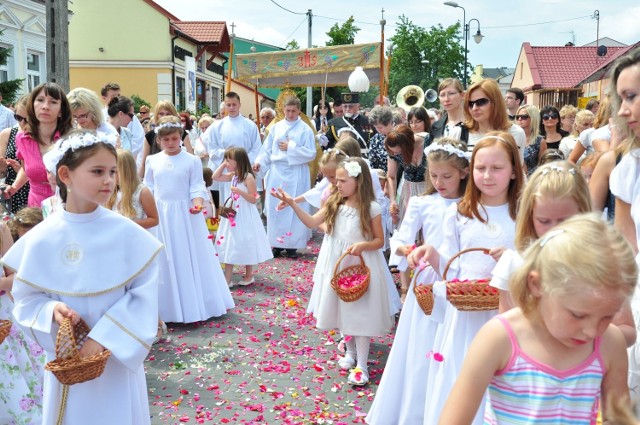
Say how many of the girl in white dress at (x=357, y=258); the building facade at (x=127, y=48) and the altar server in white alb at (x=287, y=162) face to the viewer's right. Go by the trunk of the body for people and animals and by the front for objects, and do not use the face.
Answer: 1

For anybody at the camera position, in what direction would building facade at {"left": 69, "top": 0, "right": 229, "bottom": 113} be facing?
facing to the right of the viewer

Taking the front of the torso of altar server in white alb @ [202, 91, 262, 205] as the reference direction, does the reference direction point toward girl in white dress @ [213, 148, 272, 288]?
yes

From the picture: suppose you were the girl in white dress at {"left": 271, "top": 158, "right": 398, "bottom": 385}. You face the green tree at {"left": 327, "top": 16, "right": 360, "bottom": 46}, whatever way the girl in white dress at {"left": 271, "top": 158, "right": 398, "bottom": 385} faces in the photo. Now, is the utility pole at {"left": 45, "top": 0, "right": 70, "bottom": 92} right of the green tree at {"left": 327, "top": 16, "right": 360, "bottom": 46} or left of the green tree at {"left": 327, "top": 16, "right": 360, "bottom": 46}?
left

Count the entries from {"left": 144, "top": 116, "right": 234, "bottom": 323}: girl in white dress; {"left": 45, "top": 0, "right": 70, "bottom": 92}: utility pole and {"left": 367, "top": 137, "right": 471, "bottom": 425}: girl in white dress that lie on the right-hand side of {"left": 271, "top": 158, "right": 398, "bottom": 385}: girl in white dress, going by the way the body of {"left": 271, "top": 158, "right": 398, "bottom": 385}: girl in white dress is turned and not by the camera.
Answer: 2

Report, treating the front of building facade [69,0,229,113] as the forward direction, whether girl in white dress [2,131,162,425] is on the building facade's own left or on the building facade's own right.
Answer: on the building facade's own right

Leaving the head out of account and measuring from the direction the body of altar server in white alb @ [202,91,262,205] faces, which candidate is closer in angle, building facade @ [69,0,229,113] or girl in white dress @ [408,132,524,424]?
the girl in white dress

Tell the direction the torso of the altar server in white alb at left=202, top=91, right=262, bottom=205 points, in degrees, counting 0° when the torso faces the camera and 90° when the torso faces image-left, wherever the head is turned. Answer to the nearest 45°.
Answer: approximately 0°

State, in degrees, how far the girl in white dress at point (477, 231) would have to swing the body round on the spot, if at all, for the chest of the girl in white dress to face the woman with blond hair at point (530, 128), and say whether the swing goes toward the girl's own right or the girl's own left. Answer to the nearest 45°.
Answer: approximately 180°

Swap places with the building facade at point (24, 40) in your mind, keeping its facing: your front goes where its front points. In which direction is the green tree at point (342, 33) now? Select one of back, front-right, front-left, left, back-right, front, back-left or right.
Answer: left
